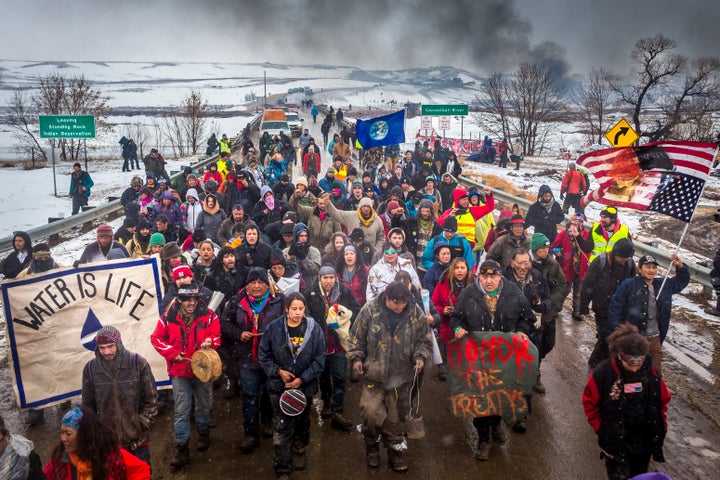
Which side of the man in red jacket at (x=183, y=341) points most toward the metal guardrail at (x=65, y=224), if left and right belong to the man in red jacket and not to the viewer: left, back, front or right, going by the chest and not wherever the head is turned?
back

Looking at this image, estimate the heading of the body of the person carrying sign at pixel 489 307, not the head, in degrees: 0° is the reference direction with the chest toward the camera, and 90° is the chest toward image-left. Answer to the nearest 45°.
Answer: approximately 0°

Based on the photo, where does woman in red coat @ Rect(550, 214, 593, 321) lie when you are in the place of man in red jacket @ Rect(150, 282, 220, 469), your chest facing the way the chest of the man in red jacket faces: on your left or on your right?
on your left

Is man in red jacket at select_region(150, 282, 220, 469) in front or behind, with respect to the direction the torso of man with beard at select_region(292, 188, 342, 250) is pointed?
in front

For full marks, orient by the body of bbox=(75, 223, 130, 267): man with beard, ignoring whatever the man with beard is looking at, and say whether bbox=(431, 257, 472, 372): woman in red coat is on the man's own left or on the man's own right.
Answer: on the man's own left

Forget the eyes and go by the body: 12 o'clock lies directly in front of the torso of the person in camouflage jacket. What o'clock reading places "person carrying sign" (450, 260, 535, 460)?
The person carrying sign is roughly at 8 o'clock from the person in camouflage jacket.

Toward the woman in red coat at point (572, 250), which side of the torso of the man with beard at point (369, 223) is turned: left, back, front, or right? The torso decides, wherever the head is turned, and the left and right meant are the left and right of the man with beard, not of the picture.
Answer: left

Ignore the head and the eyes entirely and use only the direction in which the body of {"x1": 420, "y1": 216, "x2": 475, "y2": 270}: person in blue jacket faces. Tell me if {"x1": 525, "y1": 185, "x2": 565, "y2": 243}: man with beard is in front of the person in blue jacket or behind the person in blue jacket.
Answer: behind
